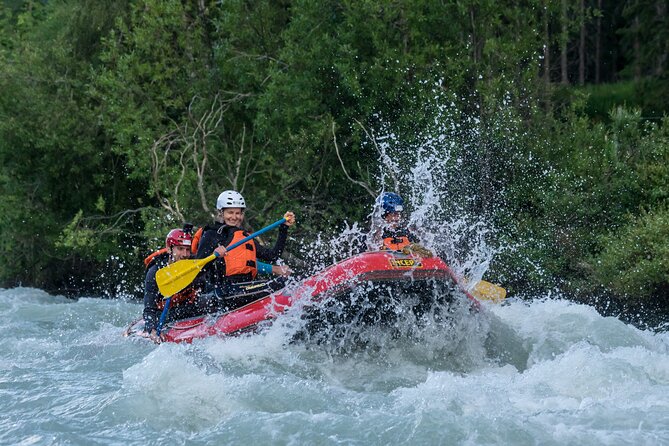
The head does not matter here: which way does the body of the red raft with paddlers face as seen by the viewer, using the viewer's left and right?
facing the viewer and to the right of the viewer
